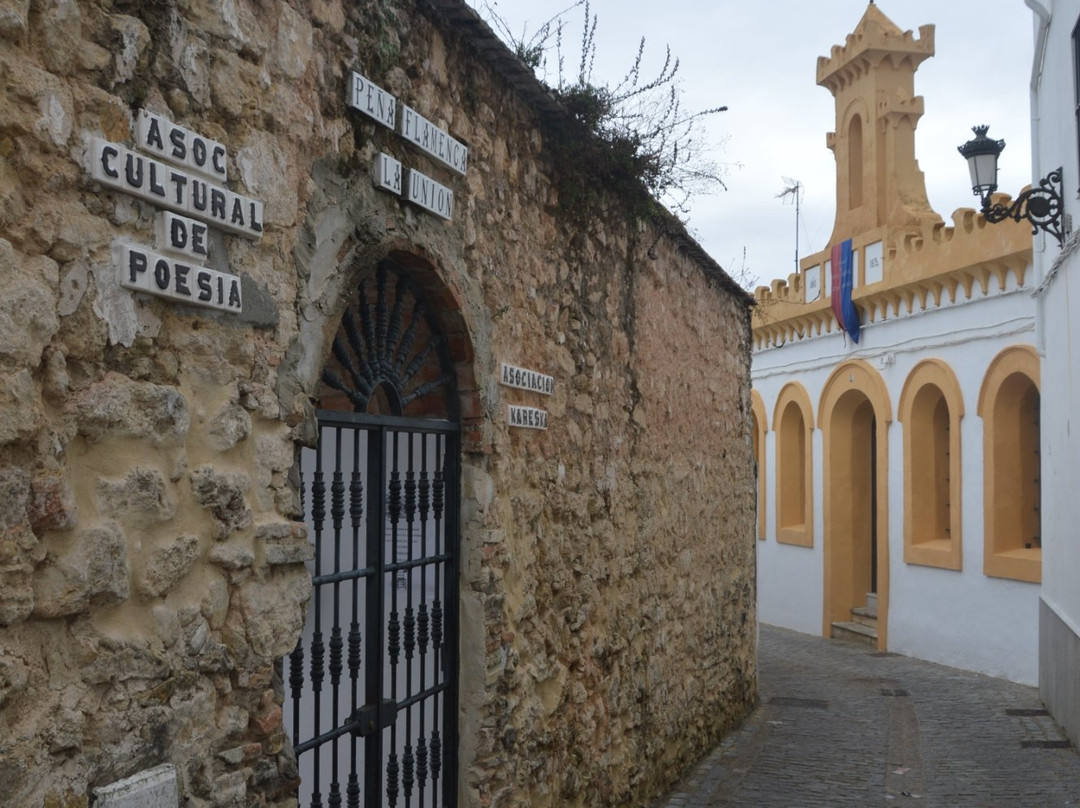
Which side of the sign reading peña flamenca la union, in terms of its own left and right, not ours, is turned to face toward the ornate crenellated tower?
left

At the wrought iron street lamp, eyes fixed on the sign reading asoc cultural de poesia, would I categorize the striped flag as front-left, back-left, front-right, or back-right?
back-right

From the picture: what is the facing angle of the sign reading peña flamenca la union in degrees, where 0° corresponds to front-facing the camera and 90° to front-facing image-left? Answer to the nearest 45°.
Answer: approximately 315°

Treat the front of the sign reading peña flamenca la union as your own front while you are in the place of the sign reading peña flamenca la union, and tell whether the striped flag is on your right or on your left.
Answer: on your left

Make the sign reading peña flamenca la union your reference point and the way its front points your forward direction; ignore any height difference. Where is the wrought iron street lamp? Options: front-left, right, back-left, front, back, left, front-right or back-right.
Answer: left

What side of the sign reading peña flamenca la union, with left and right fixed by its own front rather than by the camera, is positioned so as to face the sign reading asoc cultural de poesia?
right

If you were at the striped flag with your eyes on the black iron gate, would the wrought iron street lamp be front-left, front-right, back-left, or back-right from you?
front-left
